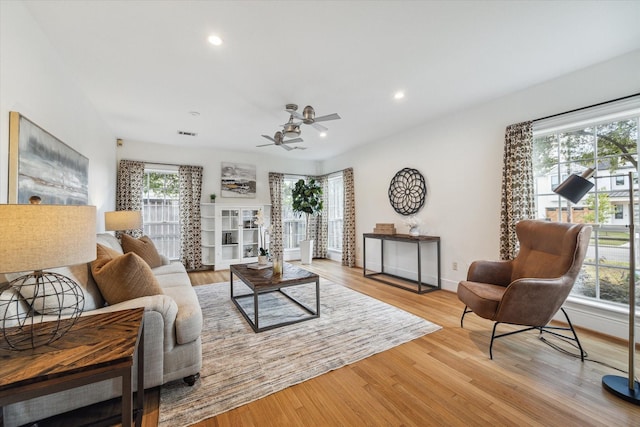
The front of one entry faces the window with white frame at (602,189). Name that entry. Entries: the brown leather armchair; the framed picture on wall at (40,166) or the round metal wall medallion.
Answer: the framed picture on wall

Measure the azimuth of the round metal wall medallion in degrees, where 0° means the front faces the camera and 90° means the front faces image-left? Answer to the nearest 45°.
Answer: approximately 45°

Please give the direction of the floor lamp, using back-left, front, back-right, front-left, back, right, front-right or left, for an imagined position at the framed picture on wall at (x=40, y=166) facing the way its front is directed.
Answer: front

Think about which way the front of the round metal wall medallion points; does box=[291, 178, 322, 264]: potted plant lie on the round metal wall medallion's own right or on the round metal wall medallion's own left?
on the round metal wall medallion's own right

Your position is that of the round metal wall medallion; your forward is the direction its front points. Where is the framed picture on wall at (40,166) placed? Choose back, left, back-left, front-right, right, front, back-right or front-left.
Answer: front

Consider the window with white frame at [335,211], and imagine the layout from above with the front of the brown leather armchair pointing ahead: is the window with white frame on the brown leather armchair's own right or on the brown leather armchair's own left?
on the brown leather armchair's own right

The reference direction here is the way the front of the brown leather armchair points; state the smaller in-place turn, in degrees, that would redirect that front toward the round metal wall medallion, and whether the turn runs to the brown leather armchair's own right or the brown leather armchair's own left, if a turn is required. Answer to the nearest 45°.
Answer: approximately 90° to the brown leather armchair's own right

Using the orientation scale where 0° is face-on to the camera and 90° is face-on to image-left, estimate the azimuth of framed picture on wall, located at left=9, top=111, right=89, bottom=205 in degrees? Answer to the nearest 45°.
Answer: approximately 315°

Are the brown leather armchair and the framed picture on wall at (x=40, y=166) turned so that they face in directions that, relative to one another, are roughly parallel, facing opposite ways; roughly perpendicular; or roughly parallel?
roughly parallel, facing opposite ways

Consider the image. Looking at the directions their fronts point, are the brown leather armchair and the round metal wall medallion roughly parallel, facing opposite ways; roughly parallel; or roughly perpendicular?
roughly parallel

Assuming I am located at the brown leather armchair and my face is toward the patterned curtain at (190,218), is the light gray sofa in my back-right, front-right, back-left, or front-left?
front-left

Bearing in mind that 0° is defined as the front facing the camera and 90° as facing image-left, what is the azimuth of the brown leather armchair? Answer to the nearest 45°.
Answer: approximately 45°

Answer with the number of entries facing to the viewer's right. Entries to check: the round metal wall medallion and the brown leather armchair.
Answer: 0

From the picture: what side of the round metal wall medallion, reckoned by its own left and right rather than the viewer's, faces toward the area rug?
front

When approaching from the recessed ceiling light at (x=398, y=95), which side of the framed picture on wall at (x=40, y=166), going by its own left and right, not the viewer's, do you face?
front

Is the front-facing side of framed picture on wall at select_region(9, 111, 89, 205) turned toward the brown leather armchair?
yes

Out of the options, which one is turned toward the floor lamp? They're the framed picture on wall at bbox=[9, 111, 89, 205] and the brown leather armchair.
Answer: the framed picture on wall

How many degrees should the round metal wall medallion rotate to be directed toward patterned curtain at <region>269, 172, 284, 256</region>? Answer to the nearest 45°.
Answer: approximately 45° to its right

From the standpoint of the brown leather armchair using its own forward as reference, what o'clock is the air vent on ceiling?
The air vent on ceiling is roughly at 1 o'clock from the brown leather armchair.

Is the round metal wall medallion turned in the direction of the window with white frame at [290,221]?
no

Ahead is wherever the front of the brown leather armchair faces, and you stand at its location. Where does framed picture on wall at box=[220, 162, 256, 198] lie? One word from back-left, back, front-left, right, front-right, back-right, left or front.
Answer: front-right
